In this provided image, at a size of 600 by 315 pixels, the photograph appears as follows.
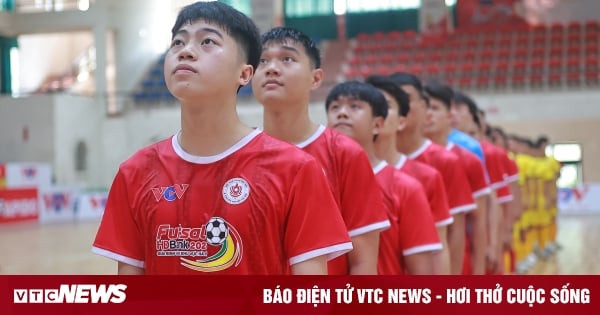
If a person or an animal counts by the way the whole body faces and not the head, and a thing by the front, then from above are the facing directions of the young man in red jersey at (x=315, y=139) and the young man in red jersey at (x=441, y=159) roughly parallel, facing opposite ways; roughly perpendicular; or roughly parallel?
roughly parallel

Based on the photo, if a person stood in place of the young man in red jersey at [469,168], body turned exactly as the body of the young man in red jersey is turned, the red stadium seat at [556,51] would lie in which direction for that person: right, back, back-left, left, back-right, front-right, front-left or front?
back-right

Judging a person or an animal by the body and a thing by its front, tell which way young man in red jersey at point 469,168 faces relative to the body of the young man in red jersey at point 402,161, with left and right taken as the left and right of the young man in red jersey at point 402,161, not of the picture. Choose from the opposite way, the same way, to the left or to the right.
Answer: the same way

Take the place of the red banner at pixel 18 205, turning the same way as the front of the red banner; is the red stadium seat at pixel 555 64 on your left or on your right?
on your left

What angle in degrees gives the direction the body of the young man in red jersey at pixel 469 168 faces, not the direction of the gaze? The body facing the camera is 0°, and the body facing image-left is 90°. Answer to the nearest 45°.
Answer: approximately 45°

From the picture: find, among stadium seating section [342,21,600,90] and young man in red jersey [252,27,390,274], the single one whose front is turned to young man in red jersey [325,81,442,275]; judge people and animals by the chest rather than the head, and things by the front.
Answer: the stadium seating section

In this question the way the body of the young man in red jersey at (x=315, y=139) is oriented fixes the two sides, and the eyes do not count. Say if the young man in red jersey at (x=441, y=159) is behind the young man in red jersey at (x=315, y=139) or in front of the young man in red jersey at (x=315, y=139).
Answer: behind

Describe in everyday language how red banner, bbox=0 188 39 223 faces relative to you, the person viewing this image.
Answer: facing the viewer

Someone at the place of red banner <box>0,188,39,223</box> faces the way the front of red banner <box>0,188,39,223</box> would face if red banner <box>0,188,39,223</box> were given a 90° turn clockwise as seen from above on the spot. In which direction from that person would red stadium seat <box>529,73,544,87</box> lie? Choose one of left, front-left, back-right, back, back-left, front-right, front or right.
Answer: back

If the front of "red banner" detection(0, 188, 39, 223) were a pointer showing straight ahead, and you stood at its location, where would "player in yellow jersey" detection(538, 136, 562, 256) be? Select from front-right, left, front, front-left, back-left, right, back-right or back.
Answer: front-left

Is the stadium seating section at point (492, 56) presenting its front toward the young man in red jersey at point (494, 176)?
yes

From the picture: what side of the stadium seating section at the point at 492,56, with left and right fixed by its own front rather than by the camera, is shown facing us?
front

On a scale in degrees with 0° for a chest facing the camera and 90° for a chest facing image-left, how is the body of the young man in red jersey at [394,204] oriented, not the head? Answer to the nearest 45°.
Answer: approximately 45°

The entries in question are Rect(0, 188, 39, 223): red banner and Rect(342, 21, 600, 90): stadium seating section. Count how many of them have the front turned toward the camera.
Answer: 2

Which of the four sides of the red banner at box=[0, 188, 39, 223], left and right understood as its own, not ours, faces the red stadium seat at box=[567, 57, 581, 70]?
left
